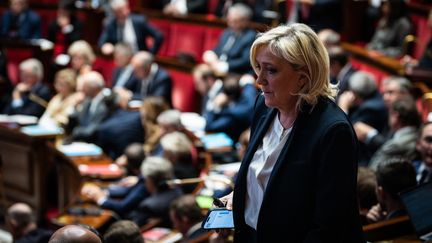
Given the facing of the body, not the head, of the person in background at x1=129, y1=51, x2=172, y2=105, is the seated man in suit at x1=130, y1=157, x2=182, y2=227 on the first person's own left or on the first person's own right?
on the first person's own left

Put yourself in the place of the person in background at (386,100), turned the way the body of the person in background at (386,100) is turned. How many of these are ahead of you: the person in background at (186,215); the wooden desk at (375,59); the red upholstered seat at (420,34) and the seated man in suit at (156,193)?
2

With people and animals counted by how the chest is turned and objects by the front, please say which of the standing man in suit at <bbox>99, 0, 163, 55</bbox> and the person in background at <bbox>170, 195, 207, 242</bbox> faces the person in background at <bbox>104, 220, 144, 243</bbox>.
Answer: the standing man in suit

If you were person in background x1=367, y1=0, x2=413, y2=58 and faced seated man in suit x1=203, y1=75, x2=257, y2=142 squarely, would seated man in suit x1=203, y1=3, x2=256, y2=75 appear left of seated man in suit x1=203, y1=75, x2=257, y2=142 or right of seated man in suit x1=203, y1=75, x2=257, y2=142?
right

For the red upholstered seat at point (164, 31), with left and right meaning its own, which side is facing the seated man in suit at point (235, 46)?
left

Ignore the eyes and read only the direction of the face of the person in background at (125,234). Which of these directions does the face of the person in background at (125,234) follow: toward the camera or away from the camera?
away from the camera

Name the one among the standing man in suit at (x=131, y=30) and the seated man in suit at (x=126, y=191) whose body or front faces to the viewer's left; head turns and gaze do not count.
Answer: the seated man in suit at (x=126, y=191)

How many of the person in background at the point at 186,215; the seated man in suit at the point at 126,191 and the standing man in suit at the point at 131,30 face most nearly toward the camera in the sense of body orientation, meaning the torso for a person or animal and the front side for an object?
1

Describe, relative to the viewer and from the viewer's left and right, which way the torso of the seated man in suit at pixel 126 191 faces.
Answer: facing to the left of the viewer
